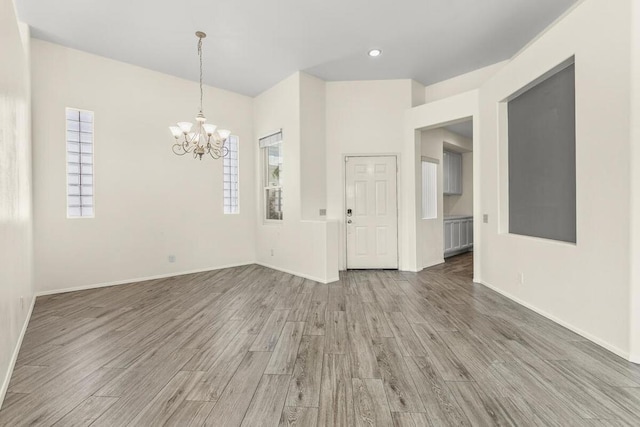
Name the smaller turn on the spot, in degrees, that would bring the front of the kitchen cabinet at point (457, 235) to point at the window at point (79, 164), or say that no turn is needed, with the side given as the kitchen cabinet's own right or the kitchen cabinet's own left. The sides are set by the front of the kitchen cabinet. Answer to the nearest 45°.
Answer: approximately 90° to the kitchen cabinet's own right

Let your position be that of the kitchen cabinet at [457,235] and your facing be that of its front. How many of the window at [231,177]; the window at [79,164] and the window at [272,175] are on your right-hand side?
3

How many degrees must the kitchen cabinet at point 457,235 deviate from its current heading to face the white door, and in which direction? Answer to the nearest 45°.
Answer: approximately 90° to its right

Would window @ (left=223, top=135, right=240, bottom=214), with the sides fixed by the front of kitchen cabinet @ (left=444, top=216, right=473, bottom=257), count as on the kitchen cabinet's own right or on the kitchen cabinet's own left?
on the kitchen cabinet's own right

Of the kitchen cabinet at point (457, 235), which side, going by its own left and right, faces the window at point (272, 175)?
right

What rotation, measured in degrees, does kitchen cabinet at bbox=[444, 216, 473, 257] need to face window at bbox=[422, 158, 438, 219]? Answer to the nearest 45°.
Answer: approximately 45° to its right

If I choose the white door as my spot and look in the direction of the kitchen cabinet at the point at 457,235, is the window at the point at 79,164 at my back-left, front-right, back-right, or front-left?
back-left

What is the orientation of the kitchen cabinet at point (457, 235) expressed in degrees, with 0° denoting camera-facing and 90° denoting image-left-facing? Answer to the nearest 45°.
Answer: approximately 315°
